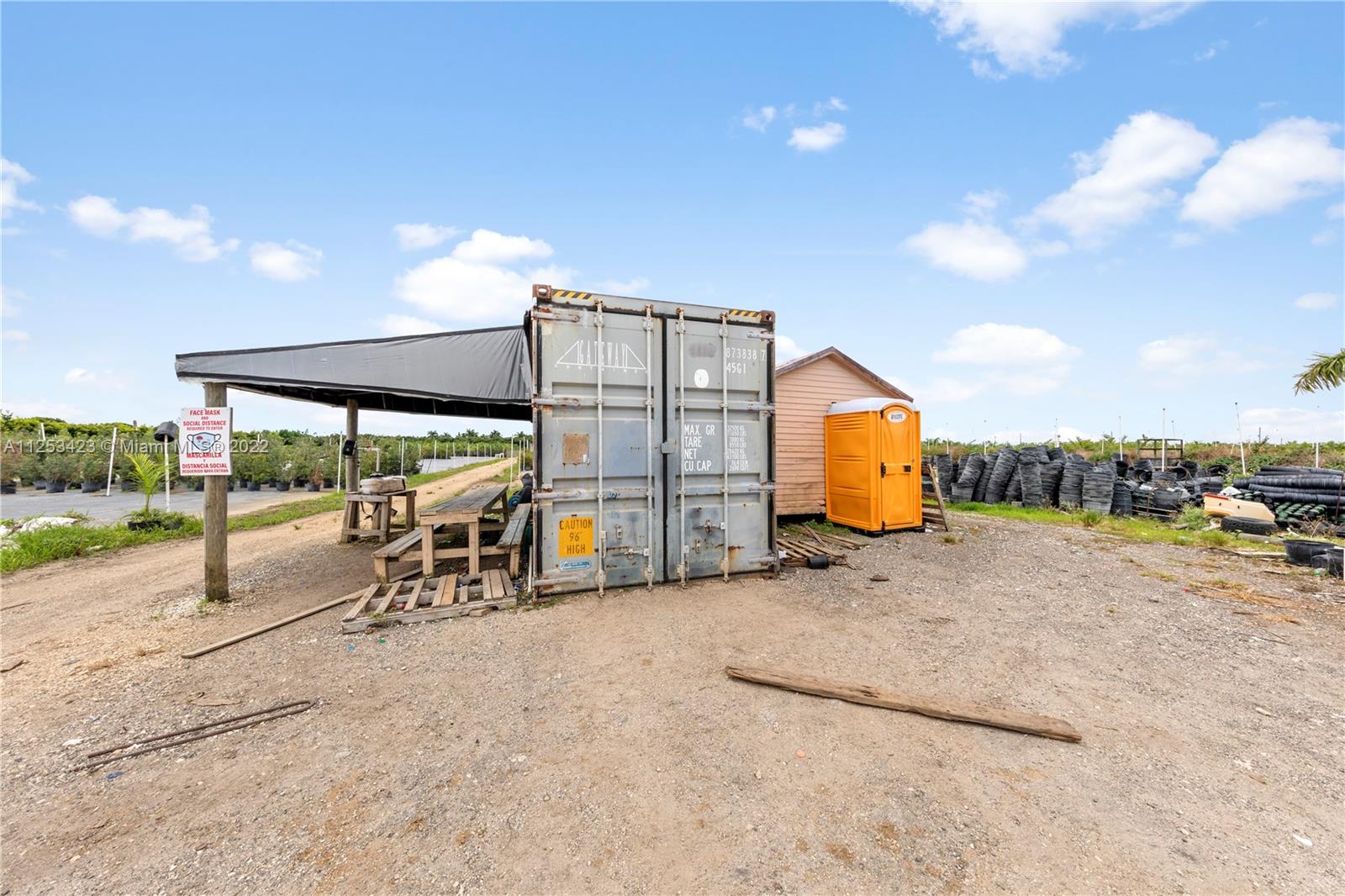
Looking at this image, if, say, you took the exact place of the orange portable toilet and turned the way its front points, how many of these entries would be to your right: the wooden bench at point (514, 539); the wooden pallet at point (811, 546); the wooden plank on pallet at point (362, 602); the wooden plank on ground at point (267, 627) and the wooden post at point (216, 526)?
5

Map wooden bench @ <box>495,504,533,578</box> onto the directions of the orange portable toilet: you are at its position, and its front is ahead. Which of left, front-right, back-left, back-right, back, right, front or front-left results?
right

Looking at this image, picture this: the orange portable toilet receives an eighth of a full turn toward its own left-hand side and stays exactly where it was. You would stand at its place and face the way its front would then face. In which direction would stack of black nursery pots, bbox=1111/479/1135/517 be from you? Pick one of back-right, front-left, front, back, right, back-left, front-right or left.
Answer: front-left

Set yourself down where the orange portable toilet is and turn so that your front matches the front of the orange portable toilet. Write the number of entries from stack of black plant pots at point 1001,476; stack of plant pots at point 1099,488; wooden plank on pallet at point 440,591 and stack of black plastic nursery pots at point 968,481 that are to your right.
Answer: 1

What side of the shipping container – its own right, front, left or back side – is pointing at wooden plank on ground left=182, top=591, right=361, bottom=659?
right

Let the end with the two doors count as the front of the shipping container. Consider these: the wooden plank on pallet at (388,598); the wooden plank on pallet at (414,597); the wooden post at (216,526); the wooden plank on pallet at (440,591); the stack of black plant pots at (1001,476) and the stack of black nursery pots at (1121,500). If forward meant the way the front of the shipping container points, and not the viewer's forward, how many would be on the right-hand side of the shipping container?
4

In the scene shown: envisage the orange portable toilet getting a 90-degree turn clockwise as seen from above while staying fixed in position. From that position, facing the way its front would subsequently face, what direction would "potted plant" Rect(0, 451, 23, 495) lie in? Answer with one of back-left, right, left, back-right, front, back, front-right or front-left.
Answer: front-right

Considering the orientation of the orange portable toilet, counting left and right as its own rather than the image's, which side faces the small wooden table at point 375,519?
right

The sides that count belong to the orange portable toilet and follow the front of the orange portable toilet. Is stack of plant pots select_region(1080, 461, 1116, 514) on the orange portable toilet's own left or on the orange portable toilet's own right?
on the orange portable toilet's own left

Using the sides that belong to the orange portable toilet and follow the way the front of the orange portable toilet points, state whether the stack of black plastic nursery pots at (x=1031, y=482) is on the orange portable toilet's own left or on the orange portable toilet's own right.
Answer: on the orange portable toilet's own left

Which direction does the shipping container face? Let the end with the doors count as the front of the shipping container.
toward the camera

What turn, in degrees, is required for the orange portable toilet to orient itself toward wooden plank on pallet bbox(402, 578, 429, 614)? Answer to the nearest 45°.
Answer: approximately 90° to its right

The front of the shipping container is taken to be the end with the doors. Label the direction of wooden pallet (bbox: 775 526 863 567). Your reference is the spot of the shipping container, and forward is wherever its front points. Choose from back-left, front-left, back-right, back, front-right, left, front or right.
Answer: back-left

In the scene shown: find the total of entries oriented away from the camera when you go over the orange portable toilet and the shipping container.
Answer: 0

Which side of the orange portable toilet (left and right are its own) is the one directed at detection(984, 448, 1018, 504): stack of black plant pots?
left

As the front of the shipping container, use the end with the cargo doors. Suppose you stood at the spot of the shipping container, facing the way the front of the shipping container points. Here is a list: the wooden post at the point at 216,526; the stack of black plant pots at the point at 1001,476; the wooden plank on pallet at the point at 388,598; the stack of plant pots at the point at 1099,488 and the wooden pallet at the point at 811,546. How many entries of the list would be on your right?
2

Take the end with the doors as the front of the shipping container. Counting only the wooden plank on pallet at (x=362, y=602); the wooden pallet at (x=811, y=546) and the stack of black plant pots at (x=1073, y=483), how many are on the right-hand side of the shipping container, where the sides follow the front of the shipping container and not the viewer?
1

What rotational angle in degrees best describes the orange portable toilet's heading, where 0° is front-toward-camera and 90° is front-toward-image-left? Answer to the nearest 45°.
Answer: approximately 315°

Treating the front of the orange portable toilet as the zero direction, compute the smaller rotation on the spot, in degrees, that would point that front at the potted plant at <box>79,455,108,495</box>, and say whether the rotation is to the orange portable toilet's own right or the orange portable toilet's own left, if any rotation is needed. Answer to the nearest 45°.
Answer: approximately 135° to the orange portable toilet's own right
